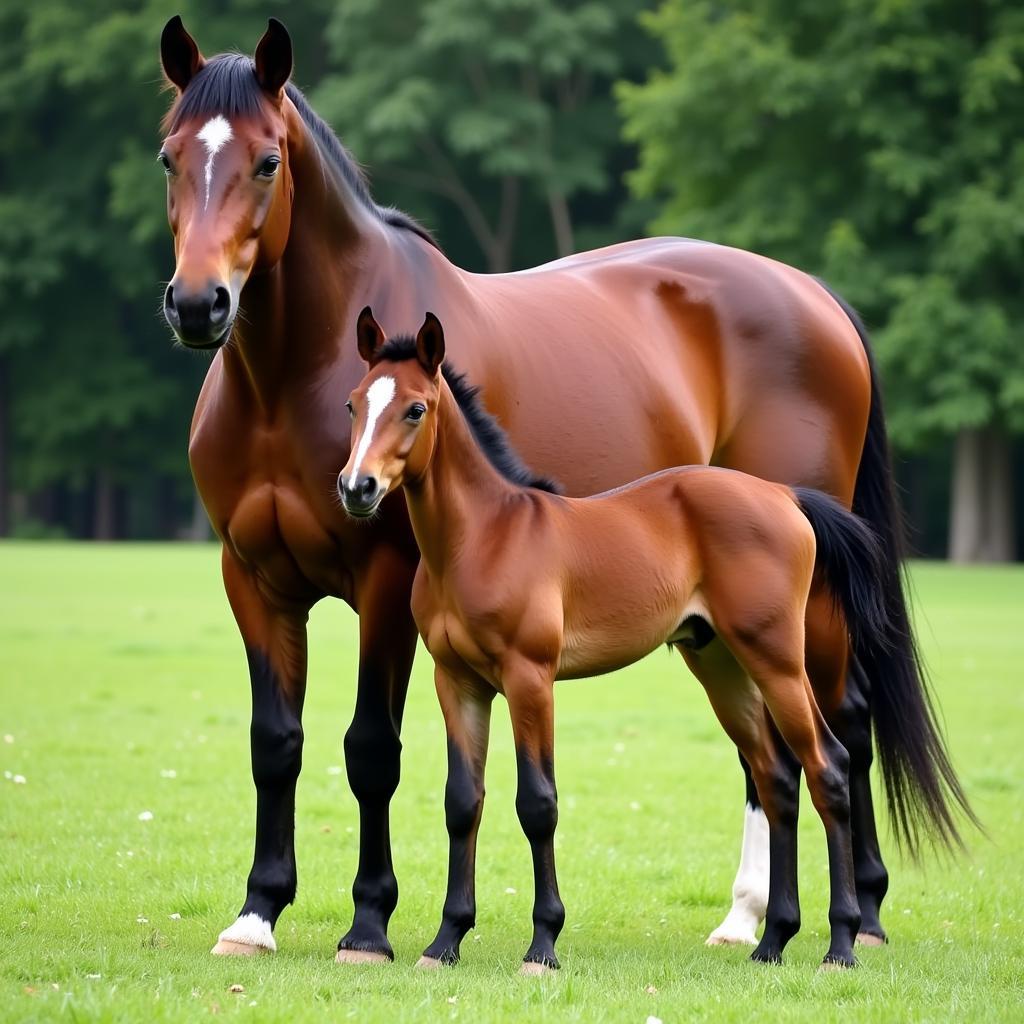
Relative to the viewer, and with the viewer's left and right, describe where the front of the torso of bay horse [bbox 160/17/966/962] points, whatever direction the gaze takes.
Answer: facing the viewer and to the left of the viewer

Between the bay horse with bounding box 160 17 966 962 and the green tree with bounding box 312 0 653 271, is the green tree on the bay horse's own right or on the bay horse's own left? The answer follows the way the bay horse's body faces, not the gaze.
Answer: on the bay horse's own right

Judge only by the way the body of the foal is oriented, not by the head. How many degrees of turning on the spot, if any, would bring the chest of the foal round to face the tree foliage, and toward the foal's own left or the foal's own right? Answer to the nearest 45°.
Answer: approximately 135° to the foal's own right

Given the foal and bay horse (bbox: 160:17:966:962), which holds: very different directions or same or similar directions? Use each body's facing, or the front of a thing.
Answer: same or similar directions

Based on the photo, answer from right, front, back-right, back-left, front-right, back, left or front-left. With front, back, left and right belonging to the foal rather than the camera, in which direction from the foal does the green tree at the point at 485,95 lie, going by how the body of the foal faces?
back-right
